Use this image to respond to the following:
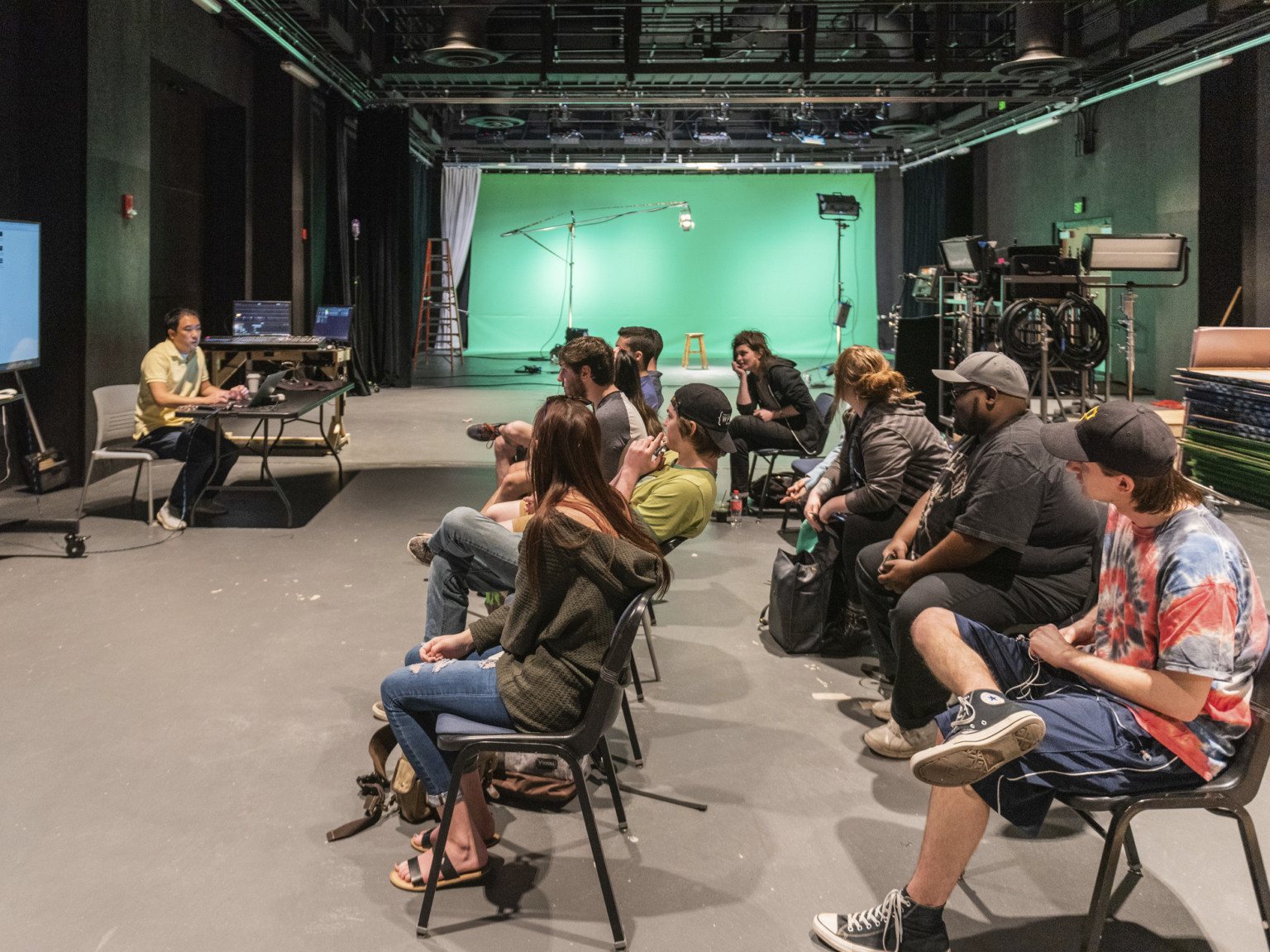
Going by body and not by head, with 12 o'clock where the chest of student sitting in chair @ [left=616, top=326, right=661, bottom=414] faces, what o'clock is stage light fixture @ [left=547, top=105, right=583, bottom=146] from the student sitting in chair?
The stage light fixture is roughly at 3 o'clock from the student sitting in chair.

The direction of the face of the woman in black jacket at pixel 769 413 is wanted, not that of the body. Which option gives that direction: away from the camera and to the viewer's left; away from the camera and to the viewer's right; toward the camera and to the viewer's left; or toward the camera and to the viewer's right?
toward the camera and to the viewer's left

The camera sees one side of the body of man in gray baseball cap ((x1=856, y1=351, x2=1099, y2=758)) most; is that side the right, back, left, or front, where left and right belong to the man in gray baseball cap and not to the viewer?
left

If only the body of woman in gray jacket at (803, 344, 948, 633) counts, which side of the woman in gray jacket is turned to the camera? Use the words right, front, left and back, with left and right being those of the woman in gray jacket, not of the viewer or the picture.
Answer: left

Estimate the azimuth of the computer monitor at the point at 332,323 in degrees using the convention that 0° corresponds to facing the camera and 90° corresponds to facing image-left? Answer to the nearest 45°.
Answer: approximately 45°

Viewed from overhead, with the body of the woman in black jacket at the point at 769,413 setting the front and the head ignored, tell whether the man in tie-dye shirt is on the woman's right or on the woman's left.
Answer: on the woman's left

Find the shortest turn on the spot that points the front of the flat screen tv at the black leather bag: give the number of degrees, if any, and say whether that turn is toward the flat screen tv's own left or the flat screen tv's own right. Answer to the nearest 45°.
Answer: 0° — it already faces it

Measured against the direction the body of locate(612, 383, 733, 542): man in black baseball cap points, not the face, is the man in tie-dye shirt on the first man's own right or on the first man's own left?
on the first man's own left

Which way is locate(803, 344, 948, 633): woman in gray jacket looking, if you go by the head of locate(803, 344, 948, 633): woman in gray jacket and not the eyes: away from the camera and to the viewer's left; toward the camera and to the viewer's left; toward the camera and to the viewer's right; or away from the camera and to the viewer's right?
away from the camera and to the viewer's left

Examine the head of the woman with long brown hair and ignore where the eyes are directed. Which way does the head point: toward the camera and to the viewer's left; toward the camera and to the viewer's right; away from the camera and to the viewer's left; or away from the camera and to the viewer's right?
away from the camera and to the viewer's left

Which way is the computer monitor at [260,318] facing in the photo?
toward the camera

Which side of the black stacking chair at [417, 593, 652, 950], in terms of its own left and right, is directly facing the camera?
left

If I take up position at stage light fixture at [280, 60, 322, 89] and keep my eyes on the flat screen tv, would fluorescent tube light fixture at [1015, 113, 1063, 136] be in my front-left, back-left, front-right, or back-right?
back-left

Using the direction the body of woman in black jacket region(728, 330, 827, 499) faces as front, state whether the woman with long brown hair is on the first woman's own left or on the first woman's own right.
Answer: on the first woman's own left

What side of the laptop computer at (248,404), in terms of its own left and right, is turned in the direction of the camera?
left

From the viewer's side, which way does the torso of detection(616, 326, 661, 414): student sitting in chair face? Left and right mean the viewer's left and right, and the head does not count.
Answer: facing to the left of the viewer
